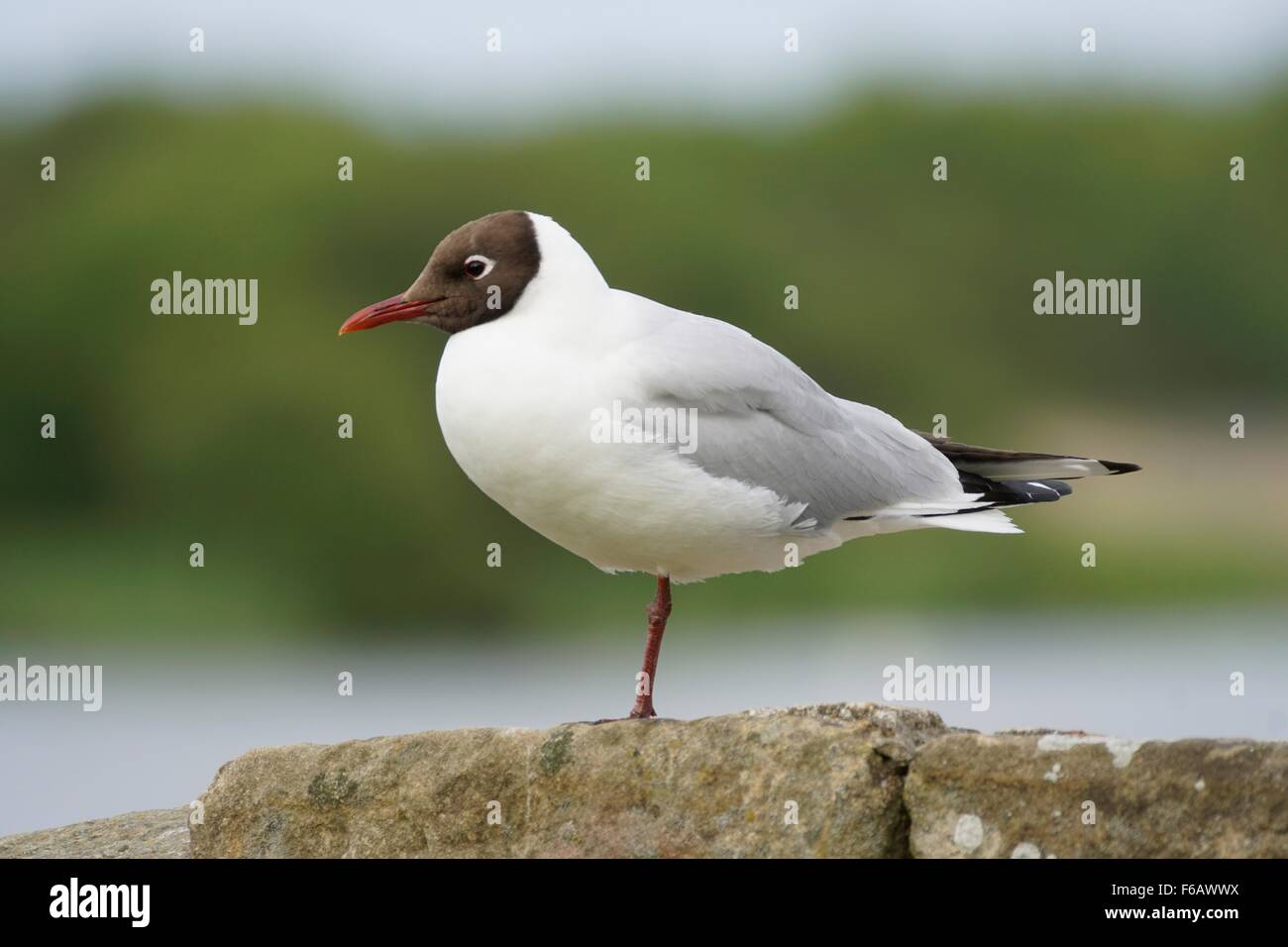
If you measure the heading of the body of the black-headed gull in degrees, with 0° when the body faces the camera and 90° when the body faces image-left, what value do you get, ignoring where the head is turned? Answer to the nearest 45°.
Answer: approximately 90°
